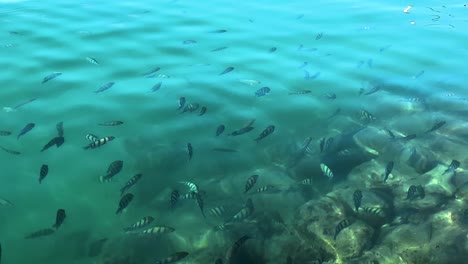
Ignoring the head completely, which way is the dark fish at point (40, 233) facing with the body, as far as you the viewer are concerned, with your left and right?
facing to the right of the viewer

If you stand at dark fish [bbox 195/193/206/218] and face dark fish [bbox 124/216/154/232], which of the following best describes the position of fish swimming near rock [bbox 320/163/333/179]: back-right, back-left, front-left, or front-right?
back-left
